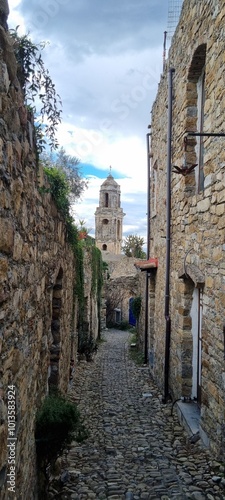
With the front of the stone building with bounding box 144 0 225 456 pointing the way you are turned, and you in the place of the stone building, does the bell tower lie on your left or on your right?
on your right

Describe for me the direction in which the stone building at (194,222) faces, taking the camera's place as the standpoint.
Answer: facing to the left of the viewer

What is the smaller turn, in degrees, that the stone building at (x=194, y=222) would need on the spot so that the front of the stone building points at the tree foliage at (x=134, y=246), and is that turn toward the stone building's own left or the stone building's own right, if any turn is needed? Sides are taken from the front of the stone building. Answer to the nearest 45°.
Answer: approximately 90° to the stone building's own right
